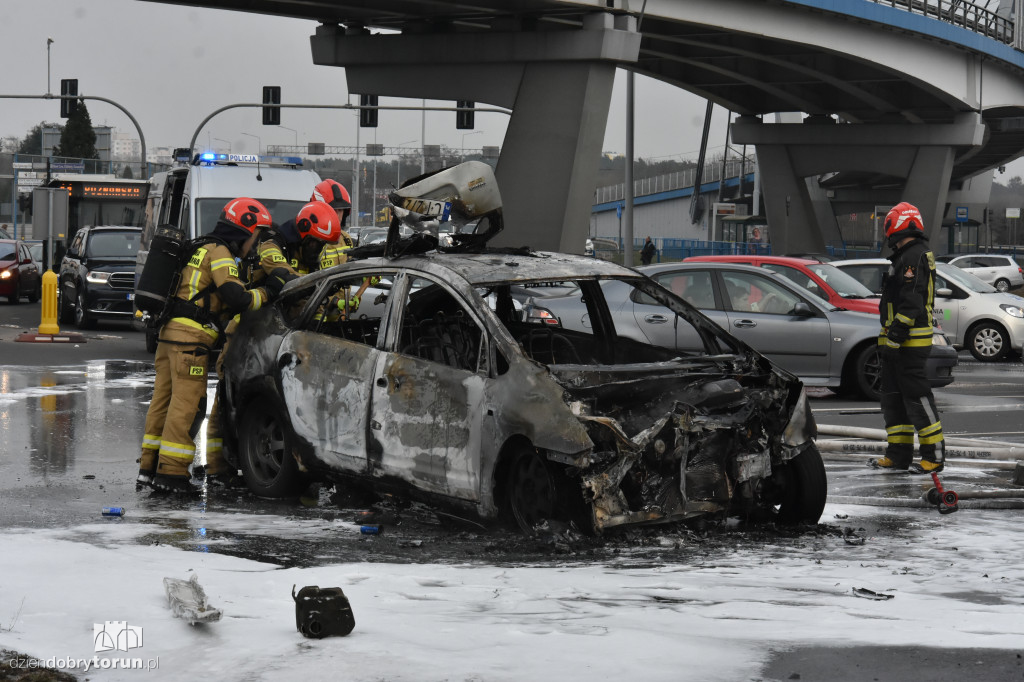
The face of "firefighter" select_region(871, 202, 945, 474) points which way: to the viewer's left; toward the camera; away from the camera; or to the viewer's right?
to the viewer's left

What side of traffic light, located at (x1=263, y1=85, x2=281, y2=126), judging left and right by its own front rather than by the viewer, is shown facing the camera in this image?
back

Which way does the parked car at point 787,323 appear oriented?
to the viewer's right

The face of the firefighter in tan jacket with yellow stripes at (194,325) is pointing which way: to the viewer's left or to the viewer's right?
to the viewer's right

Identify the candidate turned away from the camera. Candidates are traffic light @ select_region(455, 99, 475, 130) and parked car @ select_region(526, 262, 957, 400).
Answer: the traffic light

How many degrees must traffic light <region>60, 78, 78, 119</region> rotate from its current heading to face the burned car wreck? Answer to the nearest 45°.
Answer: approximately 180°

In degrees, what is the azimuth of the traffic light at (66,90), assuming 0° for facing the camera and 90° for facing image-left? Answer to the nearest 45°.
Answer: approximately 180°

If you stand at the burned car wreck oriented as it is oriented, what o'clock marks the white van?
The white van is roughly at 7 o'clock from the burned car wreck.

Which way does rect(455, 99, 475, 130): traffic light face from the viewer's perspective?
away from the camera

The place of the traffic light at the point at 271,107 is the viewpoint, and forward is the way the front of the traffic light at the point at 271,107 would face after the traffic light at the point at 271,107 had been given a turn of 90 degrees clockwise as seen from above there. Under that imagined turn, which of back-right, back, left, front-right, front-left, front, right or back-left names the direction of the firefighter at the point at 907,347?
right

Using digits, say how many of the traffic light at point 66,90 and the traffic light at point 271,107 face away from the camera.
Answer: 2

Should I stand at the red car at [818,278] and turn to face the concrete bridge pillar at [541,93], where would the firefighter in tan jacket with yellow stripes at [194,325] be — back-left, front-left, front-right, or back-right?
back-left
